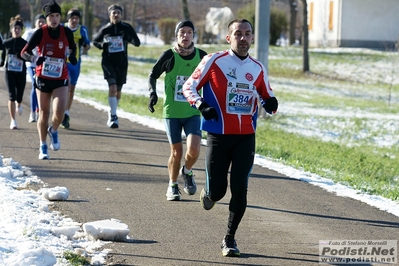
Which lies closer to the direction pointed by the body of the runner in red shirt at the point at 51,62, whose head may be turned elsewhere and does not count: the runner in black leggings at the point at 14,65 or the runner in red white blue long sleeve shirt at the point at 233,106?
the runner in red white blue long sleeve shirt

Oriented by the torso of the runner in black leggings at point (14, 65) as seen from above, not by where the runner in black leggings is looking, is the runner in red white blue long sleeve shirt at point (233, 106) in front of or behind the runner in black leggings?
in front

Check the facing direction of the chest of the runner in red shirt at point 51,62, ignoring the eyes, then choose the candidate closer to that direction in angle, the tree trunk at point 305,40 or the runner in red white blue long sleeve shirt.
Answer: the runner in red white blue long sleeve shirt

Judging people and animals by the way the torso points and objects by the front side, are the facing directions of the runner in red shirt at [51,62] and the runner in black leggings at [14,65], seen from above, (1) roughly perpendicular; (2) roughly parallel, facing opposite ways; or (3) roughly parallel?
roughly parallel

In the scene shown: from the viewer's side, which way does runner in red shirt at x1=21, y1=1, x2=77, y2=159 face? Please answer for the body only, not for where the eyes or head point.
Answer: toward the camera

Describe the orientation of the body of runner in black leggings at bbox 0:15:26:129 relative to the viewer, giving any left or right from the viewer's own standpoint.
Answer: facing the viewer

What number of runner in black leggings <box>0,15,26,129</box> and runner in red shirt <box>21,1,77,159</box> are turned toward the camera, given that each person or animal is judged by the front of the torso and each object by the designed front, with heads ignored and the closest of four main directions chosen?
2

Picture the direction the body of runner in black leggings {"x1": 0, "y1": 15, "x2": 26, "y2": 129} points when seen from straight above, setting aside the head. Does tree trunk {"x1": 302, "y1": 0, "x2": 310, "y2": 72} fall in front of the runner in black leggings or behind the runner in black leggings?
behind

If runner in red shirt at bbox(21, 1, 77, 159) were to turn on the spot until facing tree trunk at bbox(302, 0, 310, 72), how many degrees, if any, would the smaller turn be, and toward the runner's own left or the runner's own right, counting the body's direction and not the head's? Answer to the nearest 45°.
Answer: approximately 135° to the runner's own left
